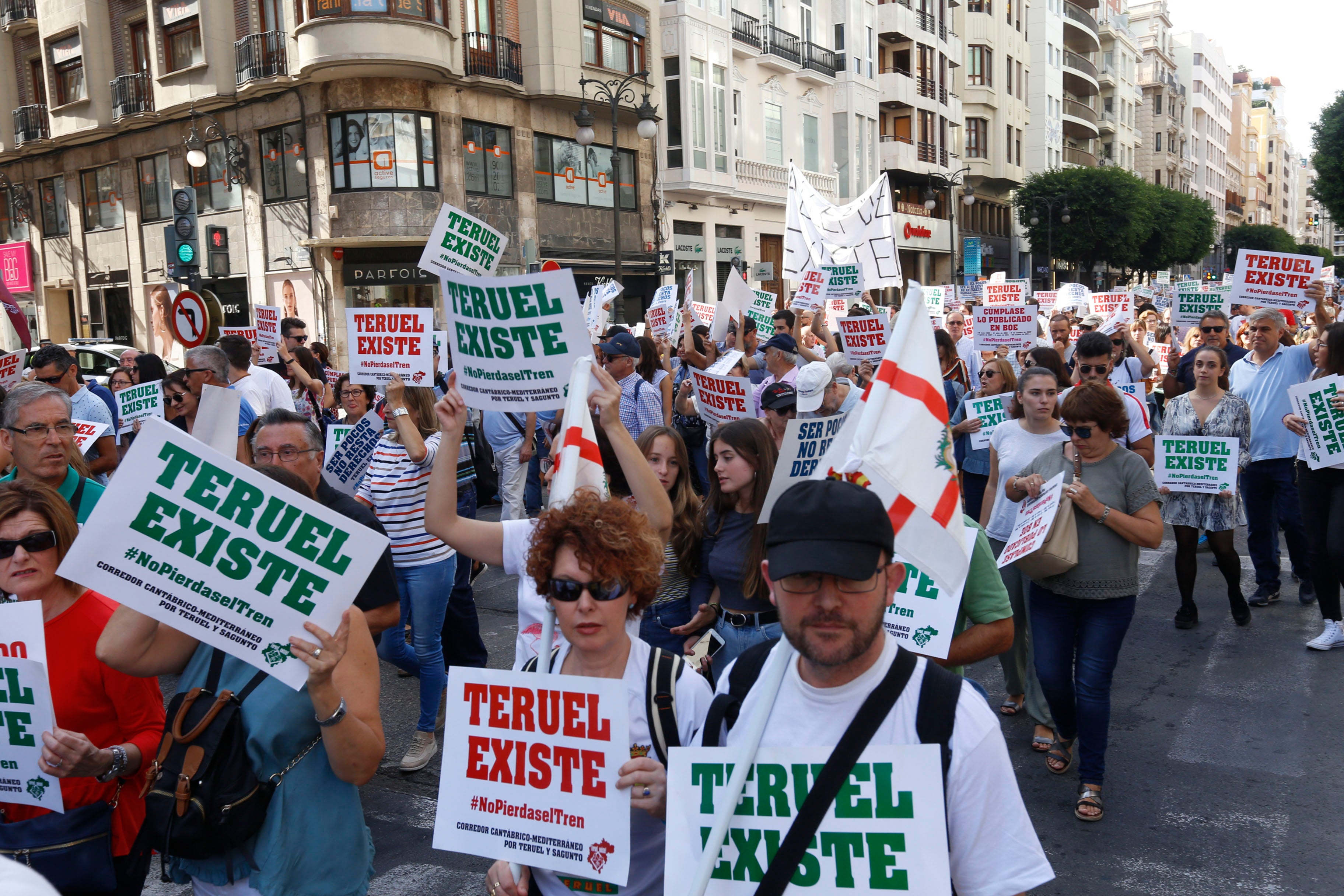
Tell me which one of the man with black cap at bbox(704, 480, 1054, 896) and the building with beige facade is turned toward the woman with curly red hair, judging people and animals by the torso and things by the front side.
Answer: the building with beige facade

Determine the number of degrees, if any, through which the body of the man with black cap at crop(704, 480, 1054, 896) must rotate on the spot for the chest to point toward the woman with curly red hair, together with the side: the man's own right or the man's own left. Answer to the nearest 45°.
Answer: approximately 135° to the man's own right

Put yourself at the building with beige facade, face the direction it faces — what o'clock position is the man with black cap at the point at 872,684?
The man with black cap is roughly at 12 o'clock from the building with beige facade.

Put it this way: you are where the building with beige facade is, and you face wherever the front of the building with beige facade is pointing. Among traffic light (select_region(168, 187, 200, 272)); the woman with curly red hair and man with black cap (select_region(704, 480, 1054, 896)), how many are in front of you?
3

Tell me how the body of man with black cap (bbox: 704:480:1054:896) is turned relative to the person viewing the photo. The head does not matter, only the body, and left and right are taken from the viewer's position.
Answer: facing the viewer

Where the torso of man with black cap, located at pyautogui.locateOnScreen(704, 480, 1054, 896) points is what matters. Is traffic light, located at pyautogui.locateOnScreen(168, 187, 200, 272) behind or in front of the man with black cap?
behind

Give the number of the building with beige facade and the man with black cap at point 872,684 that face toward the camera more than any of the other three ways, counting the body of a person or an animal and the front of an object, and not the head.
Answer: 2

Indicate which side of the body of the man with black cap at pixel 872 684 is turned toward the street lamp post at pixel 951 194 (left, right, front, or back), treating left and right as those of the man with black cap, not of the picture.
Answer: back

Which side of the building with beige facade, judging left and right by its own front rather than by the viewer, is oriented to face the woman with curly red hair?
front

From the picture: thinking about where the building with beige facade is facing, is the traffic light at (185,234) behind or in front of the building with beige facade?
in front

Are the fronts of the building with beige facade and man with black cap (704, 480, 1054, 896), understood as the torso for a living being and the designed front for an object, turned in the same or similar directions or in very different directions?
same or similar directions

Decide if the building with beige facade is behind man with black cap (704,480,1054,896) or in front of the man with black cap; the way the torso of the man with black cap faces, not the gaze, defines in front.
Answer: behind

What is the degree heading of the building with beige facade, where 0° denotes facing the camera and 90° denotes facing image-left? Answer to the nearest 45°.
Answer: approximately 0°

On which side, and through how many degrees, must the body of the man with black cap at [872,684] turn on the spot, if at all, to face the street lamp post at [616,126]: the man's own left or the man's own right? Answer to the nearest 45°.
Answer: approximately 180°
